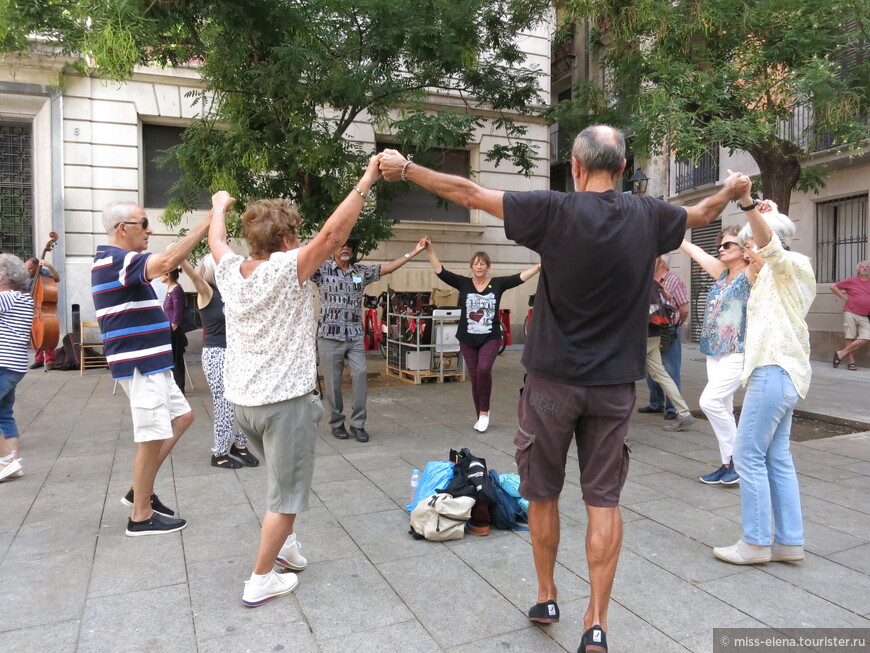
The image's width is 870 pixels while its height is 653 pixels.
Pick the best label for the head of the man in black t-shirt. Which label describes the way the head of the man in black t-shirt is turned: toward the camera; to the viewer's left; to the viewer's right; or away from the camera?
away from the camera

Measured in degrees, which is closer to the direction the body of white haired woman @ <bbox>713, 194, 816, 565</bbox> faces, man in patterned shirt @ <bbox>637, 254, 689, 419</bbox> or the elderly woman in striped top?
the elderly woman in striped top

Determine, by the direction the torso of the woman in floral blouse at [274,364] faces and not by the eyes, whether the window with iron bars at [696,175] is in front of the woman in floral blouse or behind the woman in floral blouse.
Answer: in front

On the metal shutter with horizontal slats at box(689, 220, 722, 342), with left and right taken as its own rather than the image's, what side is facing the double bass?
front

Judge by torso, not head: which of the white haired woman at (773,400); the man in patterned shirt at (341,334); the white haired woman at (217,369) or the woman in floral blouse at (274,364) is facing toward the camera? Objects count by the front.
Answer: the man in patterned shirt

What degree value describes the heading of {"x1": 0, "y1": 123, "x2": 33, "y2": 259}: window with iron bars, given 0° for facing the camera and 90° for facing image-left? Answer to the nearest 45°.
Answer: approximately 0°

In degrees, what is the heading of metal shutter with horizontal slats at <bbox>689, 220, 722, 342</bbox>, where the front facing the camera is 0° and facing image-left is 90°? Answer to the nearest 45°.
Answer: approximately 45°

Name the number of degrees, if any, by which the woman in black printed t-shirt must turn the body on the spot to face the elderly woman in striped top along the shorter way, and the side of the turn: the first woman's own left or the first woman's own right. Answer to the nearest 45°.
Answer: approximately 45° to the first woman's own right
